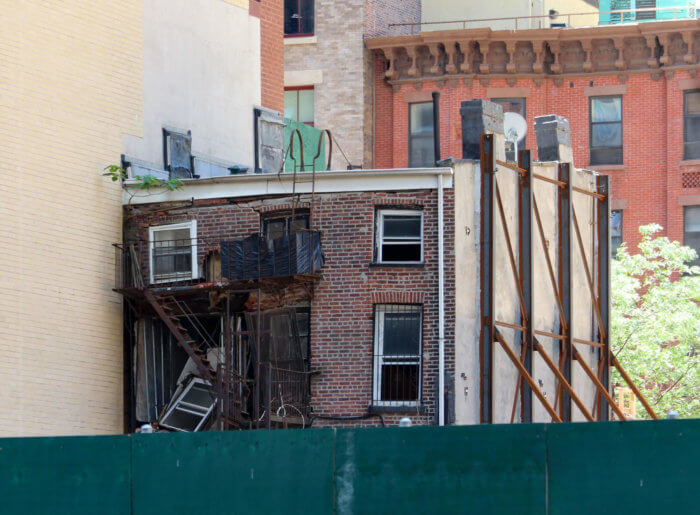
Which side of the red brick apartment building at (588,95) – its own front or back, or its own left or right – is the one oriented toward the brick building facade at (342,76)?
right

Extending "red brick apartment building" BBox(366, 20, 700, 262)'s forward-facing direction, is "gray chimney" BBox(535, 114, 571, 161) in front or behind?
in front

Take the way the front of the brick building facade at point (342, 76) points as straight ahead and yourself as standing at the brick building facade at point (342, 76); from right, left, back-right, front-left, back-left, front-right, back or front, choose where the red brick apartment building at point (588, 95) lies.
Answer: left

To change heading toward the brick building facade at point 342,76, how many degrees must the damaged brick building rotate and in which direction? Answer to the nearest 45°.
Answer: approximately 180°

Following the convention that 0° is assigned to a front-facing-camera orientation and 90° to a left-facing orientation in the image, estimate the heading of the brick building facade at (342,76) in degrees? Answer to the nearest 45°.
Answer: approximately 0°

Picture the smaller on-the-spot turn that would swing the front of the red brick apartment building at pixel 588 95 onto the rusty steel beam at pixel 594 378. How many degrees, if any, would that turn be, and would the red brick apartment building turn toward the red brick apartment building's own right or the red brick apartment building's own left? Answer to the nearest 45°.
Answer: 0° — it already faces it

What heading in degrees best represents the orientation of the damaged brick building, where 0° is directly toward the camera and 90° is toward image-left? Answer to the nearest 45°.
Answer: approximately 0°

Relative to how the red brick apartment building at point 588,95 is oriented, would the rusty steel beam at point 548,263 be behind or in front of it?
in front

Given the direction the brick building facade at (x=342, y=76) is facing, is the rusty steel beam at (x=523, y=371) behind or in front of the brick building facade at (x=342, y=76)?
in front

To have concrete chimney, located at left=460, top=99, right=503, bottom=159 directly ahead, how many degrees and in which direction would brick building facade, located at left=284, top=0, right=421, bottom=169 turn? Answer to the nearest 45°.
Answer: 0° — it already faces it
